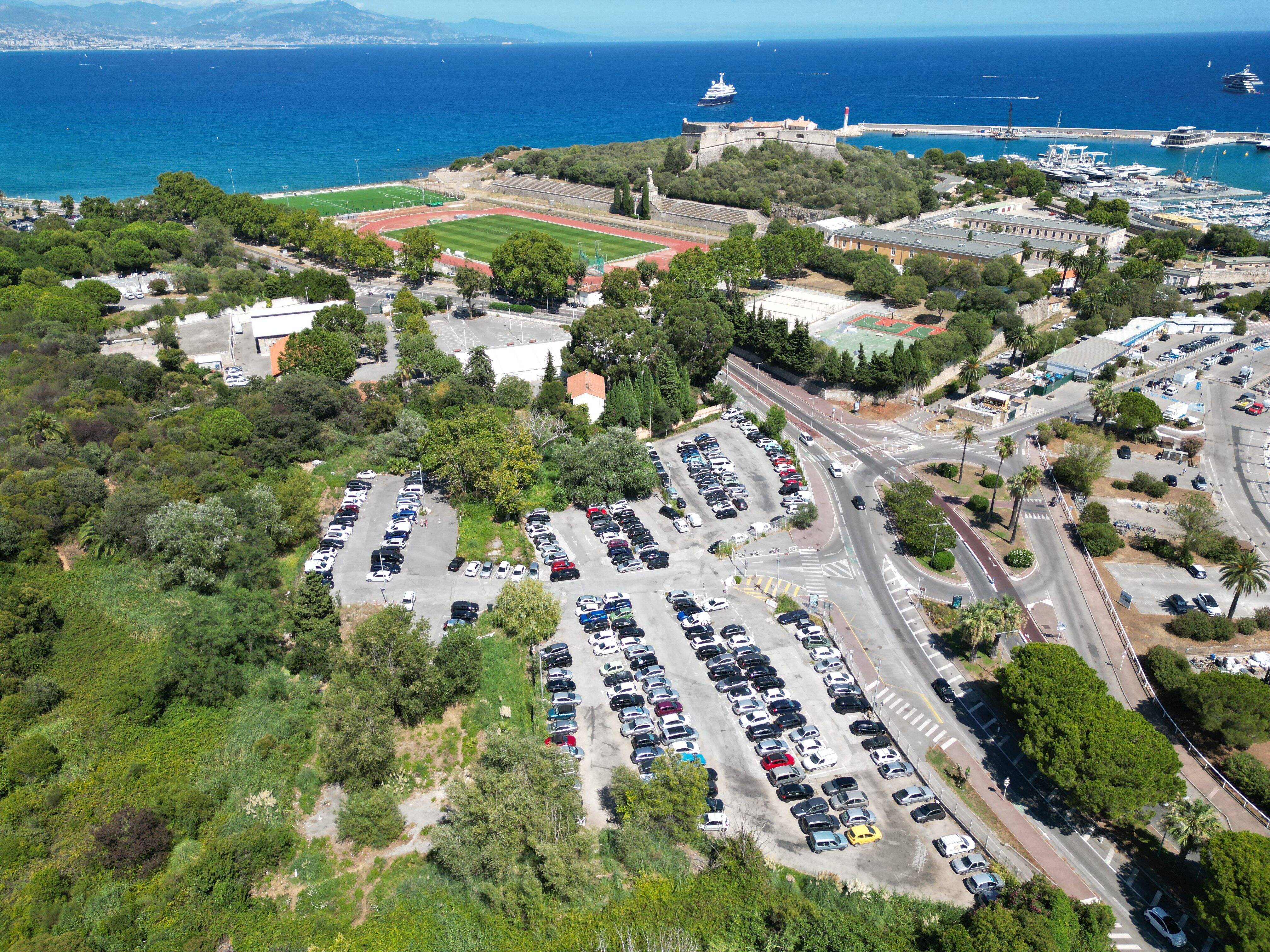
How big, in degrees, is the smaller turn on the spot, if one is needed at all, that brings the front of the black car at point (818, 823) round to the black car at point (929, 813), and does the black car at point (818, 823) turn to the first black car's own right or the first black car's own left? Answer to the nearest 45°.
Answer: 0° — it already faces it

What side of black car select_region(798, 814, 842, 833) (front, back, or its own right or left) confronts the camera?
right

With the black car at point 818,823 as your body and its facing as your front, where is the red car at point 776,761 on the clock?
The red car is roughly at 8 o'clock from the black car.

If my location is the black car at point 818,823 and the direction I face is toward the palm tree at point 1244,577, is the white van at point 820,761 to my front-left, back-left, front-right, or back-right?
front-left

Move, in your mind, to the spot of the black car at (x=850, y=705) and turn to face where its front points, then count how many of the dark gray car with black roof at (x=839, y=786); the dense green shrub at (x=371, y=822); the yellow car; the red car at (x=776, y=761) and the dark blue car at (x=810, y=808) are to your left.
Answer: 0

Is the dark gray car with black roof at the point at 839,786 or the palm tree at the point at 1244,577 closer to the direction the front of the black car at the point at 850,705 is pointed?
the palm tree

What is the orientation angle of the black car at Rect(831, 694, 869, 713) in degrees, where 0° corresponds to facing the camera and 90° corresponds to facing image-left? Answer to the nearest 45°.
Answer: approximately 270°

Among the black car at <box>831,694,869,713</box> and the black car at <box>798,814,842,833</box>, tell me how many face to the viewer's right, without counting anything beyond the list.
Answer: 2

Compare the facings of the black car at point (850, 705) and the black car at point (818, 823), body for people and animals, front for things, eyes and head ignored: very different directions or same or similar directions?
same or similar directions

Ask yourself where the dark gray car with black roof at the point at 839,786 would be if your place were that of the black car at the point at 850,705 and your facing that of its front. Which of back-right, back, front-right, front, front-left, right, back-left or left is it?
right

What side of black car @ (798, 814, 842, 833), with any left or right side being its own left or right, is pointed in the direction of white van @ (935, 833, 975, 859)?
front

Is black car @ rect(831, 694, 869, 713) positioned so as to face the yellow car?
no

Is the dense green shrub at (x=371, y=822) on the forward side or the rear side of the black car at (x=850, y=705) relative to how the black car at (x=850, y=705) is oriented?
on the rear side

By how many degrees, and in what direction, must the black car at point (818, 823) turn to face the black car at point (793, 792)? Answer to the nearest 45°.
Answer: approximately 135° to its left

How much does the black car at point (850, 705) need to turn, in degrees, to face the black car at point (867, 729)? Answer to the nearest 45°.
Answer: approximately 45° to its right

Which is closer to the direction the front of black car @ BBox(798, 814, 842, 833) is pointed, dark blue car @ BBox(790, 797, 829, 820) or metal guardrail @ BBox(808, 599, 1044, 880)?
the metal guardrail

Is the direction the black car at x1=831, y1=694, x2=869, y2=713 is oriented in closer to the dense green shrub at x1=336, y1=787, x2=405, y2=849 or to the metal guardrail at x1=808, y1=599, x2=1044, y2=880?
the metal guardrail

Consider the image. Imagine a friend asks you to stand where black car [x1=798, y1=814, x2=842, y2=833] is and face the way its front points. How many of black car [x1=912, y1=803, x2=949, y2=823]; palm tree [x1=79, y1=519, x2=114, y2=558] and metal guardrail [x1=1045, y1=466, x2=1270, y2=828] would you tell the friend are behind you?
1

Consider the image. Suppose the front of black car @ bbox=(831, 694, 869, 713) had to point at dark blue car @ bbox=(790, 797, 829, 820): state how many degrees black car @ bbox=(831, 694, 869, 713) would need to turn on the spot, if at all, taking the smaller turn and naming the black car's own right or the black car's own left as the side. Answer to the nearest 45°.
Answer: approximately 90° to the black car's own right

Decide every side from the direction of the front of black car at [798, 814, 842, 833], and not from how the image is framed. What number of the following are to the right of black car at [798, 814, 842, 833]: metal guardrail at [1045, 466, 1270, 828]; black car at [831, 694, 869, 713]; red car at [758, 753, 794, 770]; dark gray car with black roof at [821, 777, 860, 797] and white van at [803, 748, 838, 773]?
0

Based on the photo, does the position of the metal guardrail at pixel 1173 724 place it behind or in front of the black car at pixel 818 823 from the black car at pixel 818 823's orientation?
in front
